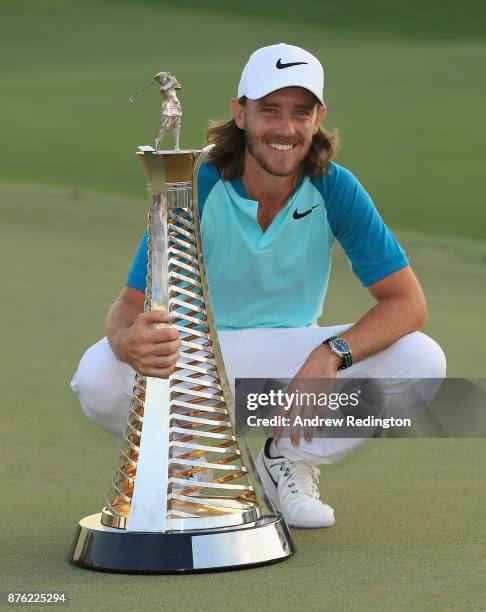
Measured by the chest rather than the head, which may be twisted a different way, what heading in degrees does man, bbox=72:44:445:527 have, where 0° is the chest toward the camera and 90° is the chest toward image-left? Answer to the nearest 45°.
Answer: approximately 0°
